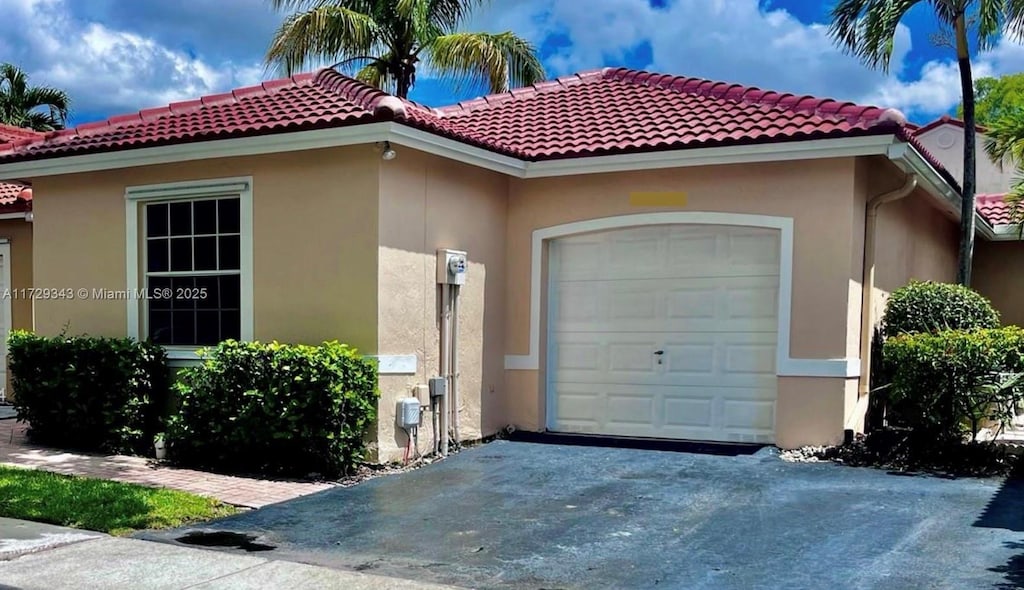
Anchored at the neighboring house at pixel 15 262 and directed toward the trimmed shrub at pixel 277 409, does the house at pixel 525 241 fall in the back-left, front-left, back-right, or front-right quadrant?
front-left

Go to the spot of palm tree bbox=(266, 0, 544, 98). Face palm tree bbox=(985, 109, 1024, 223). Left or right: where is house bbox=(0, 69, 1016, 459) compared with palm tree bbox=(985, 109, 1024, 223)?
right

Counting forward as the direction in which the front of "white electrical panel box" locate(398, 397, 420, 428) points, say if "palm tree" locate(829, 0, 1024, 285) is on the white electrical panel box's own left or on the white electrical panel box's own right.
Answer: on the white electrical panel box's own left

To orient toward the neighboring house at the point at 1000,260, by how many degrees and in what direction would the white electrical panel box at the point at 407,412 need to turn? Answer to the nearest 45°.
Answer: approximately 90° to its left

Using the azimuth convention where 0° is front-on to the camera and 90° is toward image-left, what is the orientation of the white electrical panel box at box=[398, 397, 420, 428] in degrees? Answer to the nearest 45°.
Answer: approximately 315°

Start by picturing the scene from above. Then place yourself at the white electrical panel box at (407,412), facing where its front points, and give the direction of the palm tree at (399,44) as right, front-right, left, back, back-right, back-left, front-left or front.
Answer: back-left

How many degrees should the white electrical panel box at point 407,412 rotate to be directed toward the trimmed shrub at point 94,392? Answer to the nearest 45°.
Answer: approximately 135° to its right

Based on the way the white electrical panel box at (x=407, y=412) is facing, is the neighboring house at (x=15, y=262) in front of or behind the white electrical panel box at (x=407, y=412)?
behind

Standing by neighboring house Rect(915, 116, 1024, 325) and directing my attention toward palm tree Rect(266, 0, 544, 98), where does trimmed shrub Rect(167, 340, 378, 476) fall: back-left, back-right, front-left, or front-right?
front-left

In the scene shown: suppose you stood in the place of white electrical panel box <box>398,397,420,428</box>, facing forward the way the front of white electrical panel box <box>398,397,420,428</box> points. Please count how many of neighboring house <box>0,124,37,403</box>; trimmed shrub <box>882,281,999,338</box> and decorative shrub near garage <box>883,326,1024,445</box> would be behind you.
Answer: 1

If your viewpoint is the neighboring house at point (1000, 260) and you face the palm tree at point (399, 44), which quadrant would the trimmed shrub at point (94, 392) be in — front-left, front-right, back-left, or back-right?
front-left

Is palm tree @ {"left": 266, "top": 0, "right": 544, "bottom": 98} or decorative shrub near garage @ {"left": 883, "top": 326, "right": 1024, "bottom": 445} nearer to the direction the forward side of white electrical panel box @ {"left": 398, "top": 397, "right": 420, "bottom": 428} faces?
the decorative shrub near garage

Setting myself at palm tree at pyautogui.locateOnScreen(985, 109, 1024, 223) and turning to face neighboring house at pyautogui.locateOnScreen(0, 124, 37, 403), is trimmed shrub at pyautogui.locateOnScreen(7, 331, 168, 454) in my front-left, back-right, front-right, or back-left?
front-left

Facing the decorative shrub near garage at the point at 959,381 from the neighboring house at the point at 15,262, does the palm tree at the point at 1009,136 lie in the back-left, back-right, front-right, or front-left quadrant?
front-left

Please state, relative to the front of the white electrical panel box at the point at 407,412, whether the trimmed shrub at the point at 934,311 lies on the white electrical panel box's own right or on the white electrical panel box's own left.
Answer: on the white electrical panel box's own left
